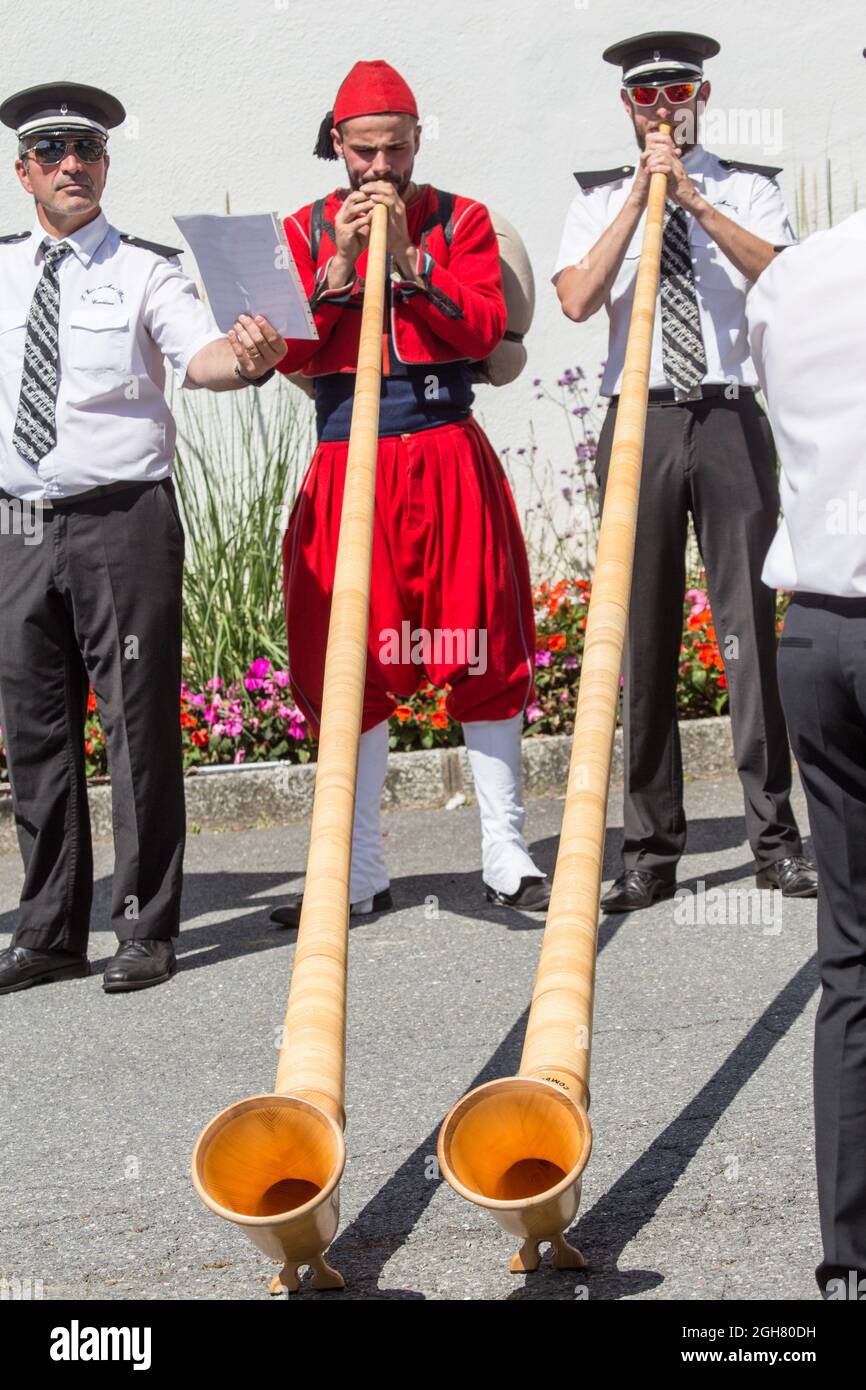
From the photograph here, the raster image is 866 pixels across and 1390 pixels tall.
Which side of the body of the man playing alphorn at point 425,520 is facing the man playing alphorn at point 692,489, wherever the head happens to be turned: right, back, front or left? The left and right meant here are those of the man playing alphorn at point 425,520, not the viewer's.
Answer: left

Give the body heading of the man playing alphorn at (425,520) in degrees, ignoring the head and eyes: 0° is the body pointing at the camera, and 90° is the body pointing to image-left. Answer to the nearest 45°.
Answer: approximately 0°

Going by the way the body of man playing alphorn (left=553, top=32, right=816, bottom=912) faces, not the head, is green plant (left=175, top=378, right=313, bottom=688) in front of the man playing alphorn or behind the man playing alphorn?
behind

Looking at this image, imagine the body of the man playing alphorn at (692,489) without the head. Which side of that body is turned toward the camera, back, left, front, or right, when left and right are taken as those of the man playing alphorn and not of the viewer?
front

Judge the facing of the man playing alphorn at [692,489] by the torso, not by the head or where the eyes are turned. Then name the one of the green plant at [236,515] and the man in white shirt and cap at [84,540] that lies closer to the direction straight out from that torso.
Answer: the man in white shirt and cap

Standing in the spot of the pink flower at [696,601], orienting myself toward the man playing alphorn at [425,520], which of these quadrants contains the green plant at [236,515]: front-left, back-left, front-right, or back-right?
front-right

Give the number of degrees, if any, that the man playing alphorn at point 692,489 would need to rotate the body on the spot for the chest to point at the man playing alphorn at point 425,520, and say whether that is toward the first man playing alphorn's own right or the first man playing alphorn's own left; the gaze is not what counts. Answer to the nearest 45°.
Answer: approximately 90° to the first man playing alphorn's own right

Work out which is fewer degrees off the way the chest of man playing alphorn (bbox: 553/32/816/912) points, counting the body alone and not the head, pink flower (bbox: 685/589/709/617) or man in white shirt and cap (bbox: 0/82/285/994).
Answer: the man in white shirt and cap

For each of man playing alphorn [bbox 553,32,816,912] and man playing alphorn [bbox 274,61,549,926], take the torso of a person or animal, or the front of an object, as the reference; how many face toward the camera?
2

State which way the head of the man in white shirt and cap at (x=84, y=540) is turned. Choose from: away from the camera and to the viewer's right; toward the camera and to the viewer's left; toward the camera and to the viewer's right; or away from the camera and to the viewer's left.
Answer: toward the camera and to the viewer's right

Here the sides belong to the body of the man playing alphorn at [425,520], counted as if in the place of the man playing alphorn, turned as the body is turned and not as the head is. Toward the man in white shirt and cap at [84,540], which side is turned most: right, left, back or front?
right

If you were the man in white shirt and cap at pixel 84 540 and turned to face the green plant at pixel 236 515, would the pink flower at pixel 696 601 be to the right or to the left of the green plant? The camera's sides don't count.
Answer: right

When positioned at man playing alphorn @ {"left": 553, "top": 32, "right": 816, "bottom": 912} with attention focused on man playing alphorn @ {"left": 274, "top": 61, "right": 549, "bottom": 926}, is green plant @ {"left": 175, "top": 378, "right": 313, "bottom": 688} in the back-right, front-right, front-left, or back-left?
front-right

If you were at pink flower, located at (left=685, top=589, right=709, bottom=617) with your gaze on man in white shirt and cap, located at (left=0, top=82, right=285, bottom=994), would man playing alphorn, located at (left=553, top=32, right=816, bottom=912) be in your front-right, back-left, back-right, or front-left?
front-left

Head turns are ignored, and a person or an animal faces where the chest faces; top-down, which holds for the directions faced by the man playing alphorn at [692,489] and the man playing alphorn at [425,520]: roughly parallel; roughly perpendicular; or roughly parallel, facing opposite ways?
roughly parallel
